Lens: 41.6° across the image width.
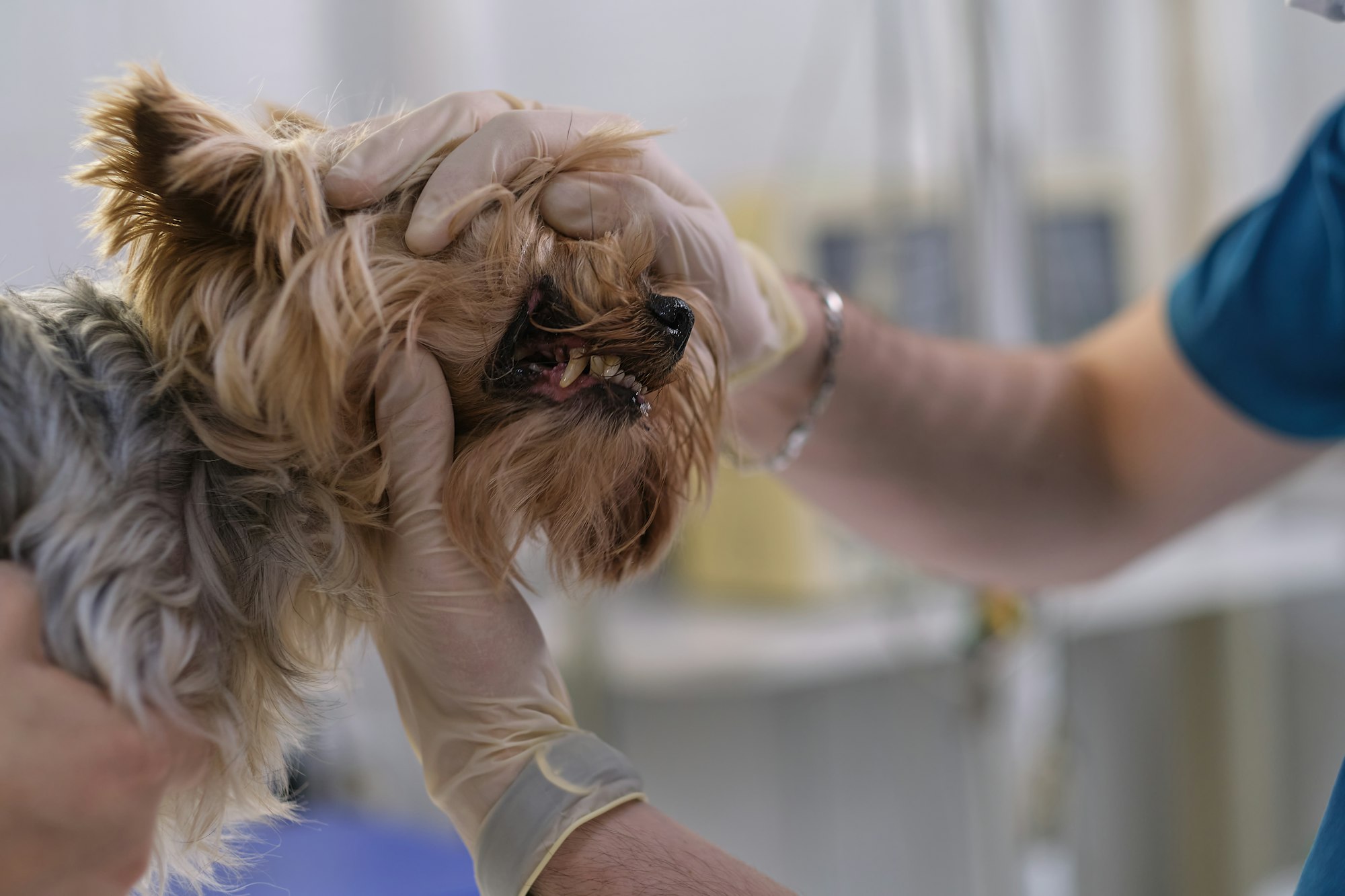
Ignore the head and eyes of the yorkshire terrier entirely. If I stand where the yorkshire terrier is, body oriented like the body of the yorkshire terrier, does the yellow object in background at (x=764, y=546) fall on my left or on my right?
on my left

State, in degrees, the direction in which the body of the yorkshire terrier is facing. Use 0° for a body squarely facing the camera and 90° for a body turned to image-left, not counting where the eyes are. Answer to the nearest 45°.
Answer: approximately 270°
